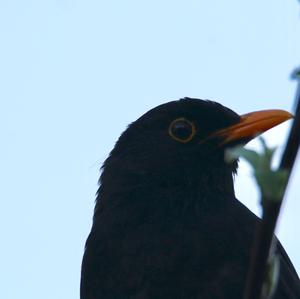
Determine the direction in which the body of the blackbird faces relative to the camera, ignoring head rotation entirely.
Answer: to the viewer's right
